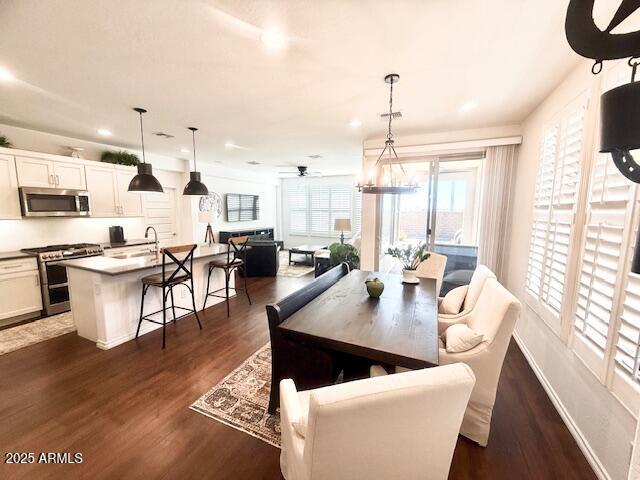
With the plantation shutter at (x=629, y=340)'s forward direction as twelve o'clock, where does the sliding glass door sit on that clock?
The sliding glass door is roughly at 3 o'clock from the plantation shutter.

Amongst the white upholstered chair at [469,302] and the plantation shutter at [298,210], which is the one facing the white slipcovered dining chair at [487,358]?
the plantation shutter

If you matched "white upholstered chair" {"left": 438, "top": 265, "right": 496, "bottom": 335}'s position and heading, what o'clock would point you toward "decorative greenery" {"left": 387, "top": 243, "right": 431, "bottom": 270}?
The decorative greenery is roughly at 1 o'clock from the white upholstered chair.

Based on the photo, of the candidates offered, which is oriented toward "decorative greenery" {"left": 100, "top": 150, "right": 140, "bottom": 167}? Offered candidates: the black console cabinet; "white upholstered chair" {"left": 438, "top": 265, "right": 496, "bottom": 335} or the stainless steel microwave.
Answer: the white upholstered chair

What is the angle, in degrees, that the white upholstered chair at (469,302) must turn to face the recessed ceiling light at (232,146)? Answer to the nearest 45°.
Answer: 0° — it already faces it

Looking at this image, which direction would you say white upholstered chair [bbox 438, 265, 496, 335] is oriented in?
to the viewer's left

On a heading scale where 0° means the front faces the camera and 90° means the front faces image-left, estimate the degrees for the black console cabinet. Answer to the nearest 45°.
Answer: approximately 315°

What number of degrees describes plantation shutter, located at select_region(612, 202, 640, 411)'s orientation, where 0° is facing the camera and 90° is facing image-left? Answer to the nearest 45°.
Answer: approximately 45°

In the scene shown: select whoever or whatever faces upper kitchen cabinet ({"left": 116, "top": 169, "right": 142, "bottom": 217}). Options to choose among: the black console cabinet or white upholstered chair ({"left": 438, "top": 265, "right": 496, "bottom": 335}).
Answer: the white upholstered chair
